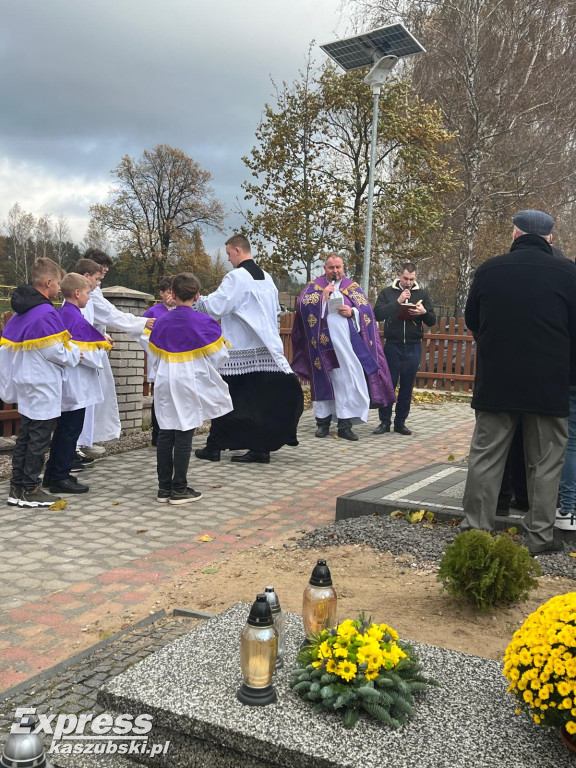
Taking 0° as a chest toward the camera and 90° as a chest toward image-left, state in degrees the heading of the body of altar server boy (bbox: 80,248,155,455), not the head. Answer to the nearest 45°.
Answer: approximately 270°

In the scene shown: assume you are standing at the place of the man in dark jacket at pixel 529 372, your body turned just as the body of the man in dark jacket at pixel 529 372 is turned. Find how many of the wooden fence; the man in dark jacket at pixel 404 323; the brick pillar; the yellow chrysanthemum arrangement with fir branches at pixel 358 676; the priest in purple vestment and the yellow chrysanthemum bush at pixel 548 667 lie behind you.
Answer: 2

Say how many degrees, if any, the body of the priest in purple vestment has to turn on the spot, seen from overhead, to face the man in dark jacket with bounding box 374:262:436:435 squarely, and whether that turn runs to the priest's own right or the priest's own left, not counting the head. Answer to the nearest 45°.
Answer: approximately 135° to the priest's own left

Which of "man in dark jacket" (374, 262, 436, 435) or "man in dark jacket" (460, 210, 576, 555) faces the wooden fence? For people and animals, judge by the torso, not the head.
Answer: "man in dark jacket" (460, 210, 576, 555)

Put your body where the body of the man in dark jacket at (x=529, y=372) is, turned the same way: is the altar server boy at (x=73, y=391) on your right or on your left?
on your left

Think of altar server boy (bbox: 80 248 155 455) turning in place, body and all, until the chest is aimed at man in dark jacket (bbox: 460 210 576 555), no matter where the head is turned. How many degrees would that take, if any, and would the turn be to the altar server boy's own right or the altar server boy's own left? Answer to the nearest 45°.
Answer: approximately 45° to the altar server boy's own right

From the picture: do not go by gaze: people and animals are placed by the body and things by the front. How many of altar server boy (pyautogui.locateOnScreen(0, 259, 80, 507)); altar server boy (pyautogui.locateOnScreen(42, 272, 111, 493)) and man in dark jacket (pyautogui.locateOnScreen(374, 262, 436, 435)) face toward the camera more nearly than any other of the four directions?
1

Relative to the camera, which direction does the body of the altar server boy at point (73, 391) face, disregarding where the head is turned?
to the viewer's right

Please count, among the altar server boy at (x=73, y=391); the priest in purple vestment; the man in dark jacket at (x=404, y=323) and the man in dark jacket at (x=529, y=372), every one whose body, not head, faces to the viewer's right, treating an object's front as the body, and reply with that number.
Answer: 1

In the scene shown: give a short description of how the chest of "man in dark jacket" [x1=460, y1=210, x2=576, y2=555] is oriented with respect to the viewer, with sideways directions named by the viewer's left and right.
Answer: facing away from the viewer

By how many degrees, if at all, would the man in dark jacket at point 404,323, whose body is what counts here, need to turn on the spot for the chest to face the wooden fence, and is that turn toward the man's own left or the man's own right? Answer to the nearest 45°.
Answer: approximately 180°

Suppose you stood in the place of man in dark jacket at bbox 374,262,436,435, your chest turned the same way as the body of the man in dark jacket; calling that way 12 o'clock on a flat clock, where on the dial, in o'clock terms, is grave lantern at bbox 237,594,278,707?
The grave lantern is roughly at 12 o'clock from the man in dark jacket.

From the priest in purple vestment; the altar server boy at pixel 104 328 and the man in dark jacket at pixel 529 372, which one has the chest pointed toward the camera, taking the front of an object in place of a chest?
the priest in purple vestment

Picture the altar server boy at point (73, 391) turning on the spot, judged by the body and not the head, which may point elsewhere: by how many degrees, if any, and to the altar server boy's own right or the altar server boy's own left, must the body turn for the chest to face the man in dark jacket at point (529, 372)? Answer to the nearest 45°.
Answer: approximately 45° to the altar server boy's own right

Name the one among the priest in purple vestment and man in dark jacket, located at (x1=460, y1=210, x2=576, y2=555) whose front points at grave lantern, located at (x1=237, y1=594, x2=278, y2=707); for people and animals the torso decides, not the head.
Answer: the priest in purple vestment

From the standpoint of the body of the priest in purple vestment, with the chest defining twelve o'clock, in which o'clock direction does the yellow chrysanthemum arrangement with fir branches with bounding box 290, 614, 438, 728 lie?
The yellow chrysanthemum arrangement with fir branches is roughly at 12 o'clock from the priest in purple vestment.

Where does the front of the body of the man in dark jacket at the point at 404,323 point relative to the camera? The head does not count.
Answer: toward the camera

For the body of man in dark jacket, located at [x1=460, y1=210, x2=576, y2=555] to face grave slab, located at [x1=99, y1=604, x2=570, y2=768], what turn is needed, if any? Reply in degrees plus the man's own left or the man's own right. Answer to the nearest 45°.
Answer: approximately 180°

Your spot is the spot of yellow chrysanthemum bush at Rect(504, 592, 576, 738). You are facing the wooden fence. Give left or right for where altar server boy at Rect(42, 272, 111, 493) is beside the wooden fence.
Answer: left
